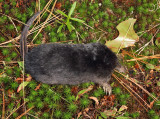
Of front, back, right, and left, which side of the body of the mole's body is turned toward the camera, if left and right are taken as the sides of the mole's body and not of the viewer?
right

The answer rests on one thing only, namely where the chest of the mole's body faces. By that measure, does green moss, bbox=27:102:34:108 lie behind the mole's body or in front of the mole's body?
behind
